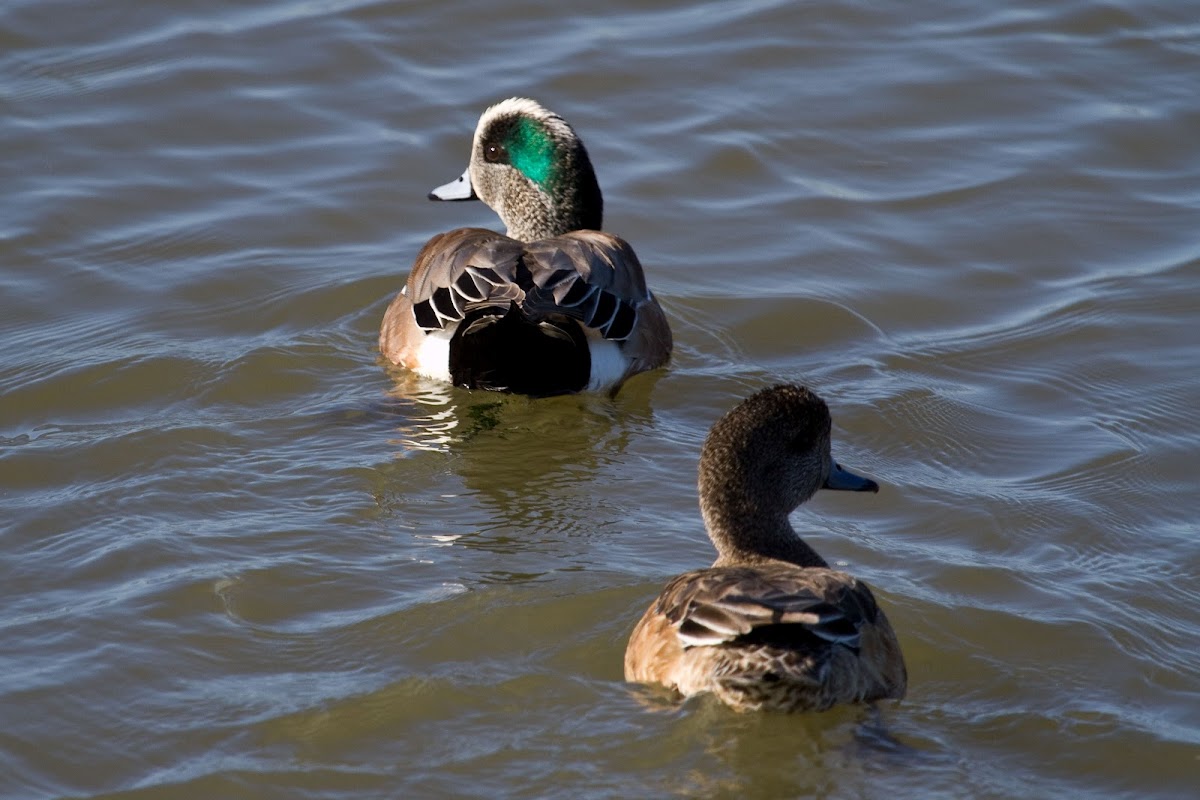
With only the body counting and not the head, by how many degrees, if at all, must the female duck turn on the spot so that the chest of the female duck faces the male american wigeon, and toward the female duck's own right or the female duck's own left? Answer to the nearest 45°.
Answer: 0° — it already faces it

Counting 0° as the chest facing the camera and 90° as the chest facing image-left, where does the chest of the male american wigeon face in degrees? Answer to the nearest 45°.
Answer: approximately 180°

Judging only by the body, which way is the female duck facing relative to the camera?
away from the camera

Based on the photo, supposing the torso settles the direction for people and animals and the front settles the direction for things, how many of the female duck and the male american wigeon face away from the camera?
2

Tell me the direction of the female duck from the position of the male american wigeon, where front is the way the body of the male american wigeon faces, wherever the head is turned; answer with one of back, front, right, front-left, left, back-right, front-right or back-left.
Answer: back
